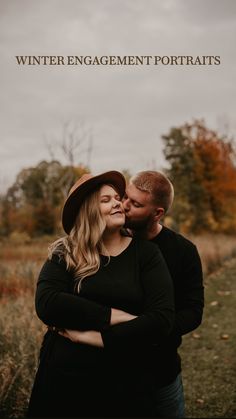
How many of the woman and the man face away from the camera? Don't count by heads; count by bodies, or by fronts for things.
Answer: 0

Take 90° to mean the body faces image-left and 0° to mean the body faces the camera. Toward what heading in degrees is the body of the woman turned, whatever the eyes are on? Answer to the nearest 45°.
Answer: approximately 0°

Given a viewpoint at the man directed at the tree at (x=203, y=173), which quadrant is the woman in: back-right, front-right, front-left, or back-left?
back-left

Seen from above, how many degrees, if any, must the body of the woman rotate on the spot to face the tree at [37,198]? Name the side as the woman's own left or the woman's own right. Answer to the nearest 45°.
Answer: approximately 180°

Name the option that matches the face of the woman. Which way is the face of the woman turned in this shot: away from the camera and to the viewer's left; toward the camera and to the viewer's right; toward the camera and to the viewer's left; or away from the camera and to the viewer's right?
toward the camera and to the viewer's right

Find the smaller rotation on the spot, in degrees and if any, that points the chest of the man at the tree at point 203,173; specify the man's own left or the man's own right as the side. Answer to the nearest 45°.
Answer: approximately 135° to the man's own right

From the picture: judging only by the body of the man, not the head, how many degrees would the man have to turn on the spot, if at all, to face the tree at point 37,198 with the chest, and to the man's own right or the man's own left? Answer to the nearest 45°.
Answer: approximately 135° to the man's own right

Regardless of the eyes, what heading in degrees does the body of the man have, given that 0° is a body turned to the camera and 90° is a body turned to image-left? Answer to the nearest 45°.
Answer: approximately 45°
